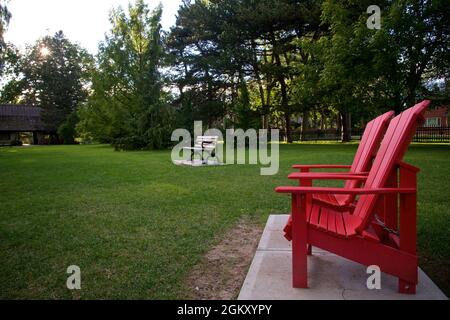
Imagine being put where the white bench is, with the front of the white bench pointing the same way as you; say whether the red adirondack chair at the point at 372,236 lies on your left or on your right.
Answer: on your left

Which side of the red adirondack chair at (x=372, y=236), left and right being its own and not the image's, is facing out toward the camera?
left

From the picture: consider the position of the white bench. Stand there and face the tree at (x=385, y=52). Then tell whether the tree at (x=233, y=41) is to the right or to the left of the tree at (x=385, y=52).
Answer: left

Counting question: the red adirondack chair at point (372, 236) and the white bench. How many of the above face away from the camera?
0

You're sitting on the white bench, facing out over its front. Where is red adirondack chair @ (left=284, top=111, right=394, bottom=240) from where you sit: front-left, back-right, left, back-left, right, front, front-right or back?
front-left

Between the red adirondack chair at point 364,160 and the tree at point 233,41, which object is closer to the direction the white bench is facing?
the red adirondack chair

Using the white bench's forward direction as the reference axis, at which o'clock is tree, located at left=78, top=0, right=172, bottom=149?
The tree is roughly at 4 o'clock from the white bench.

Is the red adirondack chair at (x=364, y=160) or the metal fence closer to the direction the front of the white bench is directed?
the red adirondack chair

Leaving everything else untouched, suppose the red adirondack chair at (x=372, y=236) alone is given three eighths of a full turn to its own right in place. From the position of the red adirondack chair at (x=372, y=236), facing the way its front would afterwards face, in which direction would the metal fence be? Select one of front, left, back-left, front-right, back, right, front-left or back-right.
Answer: front-left

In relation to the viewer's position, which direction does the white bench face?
facing the viewer and to the left of the viewer

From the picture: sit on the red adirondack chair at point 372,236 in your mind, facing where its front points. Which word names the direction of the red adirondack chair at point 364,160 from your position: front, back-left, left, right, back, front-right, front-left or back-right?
right

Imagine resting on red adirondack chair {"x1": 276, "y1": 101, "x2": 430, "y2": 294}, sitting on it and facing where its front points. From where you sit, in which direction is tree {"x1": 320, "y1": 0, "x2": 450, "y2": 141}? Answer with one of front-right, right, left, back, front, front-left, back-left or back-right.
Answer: right
